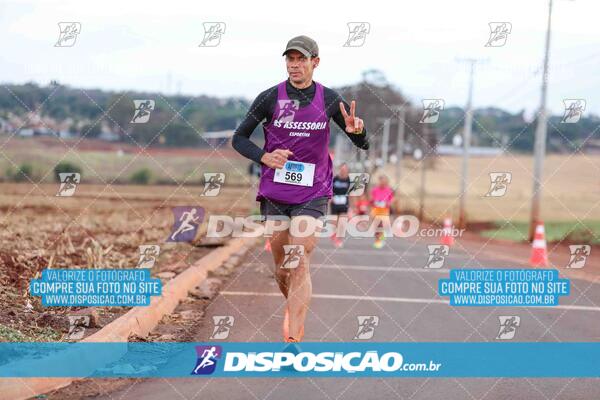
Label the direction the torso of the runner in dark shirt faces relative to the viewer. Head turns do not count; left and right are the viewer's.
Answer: facing the viewer

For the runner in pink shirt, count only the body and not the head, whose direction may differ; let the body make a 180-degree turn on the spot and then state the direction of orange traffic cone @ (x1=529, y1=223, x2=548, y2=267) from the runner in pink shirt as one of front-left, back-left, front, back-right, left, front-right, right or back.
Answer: back-right

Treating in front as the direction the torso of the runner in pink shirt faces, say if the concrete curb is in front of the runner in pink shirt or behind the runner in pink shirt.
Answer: in front

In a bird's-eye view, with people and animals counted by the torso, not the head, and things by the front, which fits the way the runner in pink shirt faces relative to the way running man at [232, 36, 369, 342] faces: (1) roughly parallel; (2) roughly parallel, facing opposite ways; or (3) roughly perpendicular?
roughly parallel

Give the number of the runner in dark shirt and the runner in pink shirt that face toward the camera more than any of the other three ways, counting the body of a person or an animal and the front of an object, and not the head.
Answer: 2

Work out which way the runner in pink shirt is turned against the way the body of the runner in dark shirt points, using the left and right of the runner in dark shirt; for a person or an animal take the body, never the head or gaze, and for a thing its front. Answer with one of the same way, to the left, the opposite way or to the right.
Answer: the same way

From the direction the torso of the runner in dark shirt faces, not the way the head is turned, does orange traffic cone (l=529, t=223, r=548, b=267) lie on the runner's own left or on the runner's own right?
on the runner's own left

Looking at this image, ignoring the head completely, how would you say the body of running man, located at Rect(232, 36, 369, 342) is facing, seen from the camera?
toward the camera

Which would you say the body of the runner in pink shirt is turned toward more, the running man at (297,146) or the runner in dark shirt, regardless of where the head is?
the running man

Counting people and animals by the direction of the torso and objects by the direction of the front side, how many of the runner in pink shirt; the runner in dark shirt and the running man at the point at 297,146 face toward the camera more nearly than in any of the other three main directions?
3

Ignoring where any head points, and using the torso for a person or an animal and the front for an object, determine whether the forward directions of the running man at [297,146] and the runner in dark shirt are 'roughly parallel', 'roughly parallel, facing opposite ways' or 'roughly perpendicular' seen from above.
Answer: roughly parallel

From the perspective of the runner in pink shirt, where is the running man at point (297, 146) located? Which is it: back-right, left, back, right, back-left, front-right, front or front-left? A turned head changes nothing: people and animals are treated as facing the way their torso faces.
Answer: front

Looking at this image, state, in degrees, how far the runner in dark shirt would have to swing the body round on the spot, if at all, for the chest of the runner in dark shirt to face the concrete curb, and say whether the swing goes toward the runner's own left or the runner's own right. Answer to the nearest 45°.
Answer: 0° — they already face it

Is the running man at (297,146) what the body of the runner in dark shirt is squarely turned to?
yes

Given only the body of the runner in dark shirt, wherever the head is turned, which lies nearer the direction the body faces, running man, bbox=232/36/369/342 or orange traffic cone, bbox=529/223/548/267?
the running man
